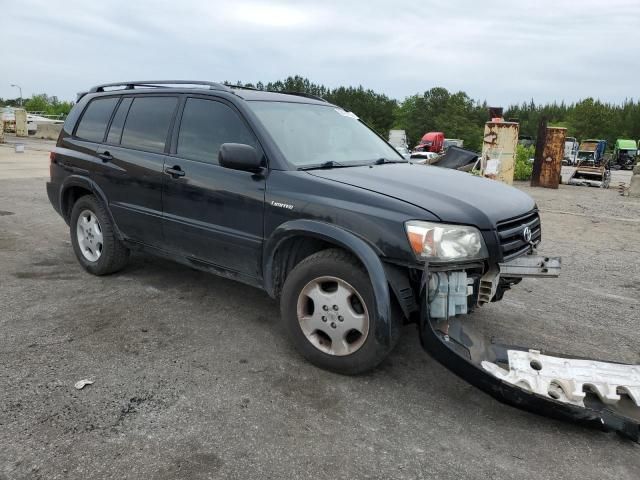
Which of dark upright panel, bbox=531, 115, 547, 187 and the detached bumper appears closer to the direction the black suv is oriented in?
the detached bumper

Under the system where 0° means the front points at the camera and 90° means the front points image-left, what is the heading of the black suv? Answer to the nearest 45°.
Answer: approximately 315°

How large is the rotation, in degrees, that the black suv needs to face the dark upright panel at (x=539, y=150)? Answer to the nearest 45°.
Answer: approximately 90° to its left

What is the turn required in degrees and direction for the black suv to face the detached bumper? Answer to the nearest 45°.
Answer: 0° — it already faces it
